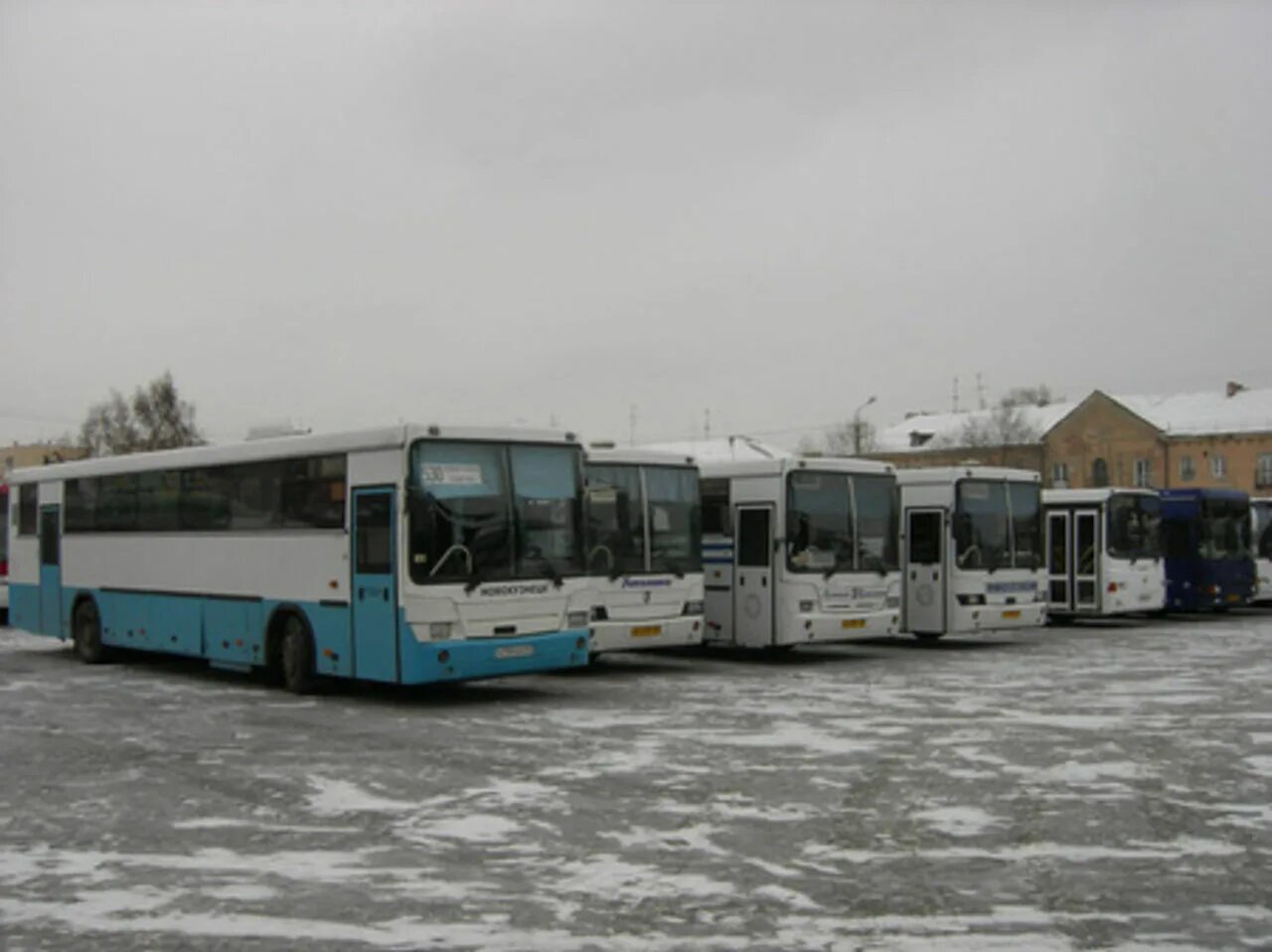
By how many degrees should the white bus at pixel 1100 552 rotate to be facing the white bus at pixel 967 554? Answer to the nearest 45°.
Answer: approximately 45° to its right

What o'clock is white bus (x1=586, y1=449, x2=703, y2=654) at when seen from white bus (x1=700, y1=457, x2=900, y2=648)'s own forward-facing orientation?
white bus (x1=586, y1=449, x2=703, y2=654) is roughly at 3 o'clock from white bus (x1=700, y1=457, x2=900, y2=648).

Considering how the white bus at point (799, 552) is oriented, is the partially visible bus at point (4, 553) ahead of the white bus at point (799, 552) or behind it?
behind

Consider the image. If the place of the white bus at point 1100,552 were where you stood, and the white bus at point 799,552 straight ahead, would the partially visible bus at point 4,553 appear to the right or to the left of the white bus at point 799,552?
right

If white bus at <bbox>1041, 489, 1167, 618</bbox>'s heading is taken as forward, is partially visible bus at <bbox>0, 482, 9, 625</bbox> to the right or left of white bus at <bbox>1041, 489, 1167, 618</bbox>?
on its right

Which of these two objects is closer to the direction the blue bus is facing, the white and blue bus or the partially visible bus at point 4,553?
the white and blue bus

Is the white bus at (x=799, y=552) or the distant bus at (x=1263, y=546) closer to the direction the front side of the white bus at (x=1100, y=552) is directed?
the white bus

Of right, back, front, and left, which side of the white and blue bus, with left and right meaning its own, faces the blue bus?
left

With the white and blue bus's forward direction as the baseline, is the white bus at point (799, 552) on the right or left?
on its left
